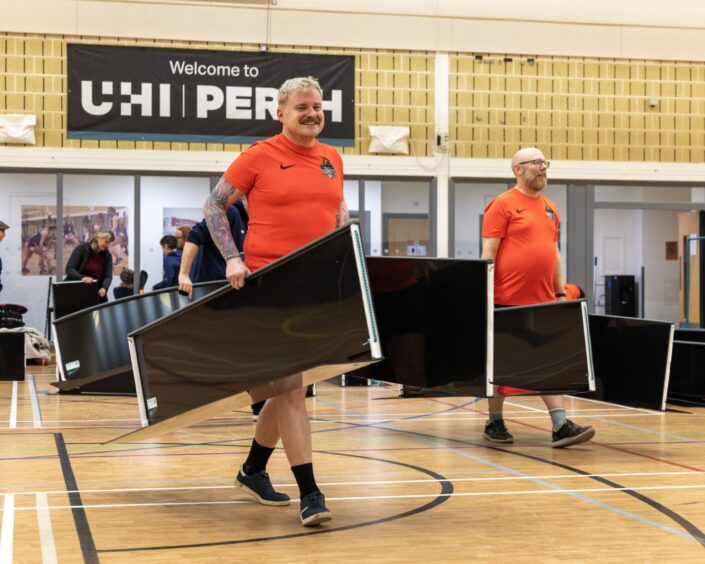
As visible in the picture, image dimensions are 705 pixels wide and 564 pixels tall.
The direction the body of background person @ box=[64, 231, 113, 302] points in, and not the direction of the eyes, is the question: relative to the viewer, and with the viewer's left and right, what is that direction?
facing the viewer and to the right of the viewer

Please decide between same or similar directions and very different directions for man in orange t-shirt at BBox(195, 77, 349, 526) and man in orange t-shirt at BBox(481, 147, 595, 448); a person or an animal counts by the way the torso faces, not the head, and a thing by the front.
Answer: same or similar directions

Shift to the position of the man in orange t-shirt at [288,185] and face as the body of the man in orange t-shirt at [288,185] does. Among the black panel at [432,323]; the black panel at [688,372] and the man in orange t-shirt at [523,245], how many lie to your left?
3

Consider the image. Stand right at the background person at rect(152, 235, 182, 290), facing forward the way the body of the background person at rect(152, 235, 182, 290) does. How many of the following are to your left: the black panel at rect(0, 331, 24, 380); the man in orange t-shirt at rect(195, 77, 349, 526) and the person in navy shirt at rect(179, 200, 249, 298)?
2

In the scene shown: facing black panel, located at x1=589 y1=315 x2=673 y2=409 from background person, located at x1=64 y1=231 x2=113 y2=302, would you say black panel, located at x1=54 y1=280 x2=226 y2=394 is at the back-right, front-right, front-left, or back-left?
front-right

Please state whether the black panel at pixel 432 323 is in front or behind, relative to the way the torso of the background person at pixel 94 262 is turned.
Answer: in front

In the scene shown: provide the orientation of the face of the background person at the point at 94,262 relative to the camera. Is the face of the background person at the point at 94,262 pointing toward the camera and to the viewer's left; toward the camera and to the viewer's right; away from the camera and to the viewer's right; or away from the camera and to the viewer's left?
toward the camera and to the viewer's right

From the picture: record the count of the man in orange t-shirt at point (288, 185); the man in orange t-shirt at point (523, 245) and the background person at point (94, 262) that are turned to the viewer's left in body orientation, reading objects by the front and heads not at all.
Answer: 0
